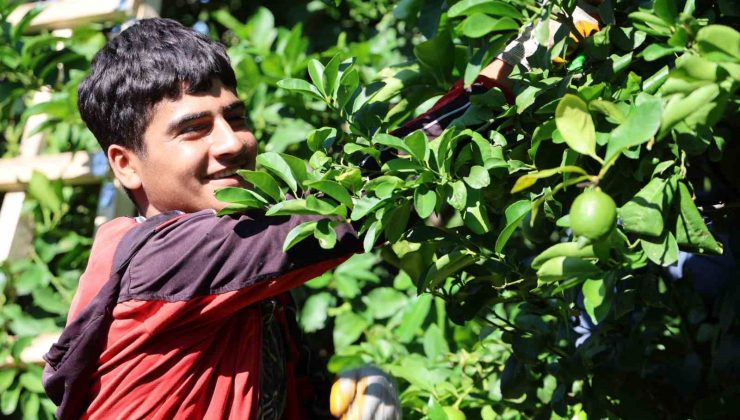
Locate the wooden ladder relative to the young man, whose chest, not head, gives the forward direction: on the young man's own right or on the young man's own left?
on the young man's own left

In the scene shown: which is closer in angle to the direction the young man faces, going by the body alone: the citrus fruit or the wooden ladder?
the citrus fruit

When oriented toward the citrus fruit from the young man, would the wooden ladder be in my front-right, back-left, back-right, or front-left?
back-left

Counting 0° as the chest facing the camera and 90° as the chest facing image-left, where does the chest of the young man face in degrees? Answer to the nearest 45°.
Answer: approximately 270°

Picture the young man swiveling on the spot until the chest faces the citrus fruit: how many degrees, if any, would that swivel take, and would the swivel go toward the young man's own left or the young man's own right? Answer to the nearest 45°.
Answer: approximately 45° to the young man's own right

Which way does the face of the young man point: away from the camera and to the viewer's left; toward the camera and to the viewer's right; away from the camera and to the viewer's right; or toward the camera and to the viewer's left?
toward the camera and to the viewer's right
